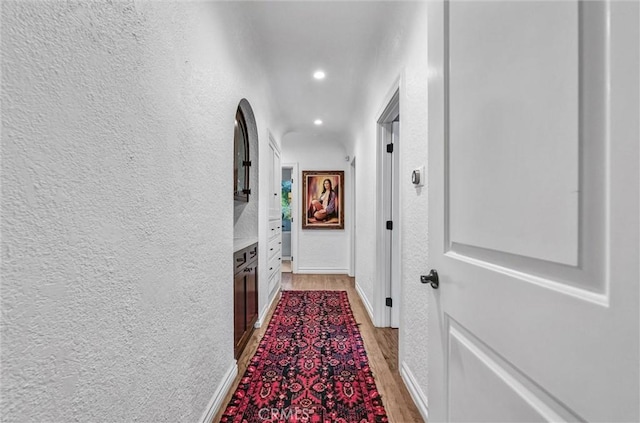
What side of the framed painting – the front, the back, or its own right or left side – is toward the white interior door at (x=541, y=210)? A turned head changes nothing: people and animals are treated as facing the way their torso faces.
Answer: front

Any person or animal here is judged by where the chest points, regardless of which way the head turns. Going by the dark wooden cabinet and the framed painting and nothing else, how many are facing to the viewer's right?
1

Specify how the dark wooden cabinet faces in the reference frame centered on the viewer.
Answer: facing to the right of the viewer

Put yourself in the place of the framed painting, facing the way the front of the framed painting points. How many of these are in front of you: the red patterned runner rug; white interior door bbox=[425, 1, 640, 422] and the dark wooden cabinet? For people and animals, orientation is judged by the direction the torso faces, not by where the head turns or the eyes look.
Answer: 3

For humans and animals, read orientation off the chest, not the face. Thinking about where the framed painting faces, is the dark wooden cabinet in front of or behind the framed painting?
in front

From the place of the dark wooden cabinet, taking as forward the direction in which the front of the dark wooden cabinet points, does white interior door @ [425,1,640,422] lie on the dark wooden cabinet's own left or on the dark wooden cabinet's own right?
on the dark wooden cabinet's own right

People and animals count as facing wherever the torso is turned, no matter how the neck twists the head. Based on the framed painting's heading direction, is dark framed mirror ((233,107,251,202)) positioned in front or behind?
in front

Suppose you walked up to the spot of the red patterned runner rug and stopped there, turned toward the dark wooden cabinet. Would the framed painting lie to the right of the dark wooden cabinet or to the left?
right

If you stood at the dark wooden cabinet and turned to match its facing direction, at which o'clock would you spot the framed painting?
The framed painting is roughly at 10 o'clock from the dark wooden cabinet.

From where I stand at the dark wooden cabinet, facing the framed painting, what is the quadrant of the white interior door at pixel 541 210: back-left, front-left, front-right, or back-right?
back-right

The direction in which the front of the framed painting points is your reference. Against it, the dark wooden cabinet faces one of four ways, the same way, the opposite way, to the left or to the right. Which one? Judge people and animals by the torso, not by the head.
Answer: to the left

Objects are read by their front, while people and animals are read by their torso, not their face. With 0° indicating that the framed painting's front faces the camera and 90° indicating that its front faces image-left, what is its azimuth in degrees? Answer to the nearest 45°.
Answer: approximately 0°
